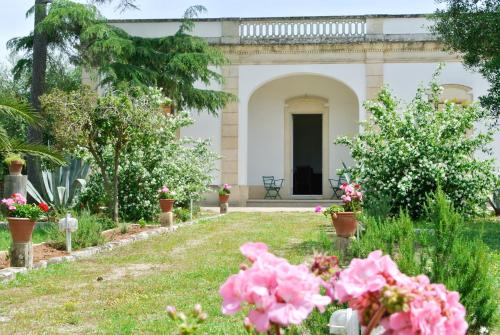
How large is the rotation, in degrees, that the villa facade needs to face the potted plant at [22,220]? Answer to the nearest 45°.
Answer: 0° — it already faces it

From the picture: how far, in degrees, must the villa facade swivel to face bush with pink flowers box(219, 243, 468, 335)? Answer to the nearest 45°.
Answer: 0° — it already faces it

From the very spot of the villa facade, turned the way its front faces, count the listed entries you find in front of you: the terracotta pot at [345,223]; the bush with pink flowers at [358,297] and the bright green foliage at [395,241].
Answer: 3

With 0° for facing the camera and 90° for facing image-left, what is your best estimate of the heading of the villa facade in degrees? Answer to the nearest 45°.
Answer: approximately 0°

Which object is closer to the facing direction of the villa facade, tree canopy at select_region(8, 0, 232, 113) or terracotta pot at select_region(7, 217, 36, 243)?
the terracotta pot

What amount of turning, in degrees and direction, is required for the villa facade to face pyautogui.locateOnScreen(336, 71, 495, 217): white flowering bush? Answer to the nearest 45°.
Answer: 0° — it already faces it

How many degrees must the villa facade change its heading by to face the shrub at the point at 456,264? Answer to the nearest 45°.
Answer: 0° — it already faces it
